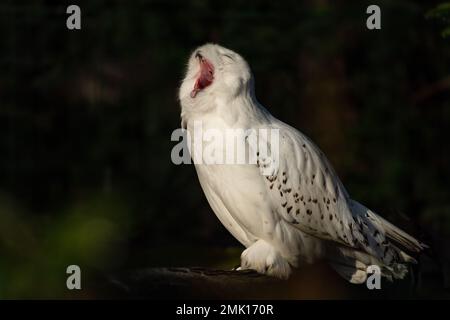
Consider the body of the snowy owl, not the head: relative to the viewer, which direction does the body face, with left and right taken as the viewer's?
facing the viewer and to the left of the viewer
